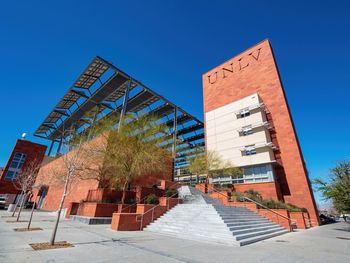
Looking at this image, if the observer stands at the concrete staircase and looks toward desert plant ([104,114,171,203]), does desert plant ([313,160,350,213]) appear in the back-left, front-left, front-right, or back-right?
back-right

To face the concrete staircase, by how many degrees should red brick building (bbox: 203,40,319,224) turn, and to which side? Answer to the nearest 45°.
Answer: approximately 45° to its left

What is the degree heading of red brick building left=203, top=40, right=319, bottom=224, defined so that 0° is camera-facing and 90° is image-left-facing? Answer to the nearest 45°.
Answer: approximately 45°

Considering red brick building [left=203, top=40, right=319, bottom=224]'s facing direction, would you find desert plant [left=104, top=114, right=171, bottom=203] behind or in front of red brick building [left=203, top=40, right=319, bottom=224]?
in front

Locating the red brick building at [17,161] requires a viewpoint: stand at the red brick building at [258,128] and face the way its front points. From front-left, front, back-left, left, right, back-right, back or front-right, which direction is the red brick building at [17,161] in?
front-right

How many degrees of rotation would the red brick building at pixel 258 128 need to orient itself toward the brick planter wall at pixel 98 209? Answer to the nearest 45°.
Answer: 0° — it already faces it

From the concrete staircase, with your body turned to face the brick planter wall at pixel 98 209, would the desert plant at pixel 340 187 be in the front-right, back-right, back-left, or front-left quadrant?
back-right

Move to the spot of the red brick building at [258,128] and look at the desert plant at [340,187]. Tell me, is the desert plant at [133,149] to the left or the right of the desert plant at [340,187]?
right

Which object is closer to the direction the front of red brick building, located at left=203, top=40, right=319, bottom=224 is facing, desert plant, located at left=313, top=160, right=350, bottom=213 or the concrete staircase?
the concrete staircase
